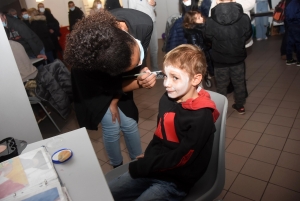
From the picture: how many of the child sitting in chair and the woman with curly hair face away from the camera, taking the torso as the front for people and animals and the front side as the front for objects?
0

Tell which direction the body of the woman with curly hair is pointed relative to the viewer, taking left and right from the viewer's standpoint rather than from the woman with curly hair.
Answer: facing the viewer and to the right of the viewer

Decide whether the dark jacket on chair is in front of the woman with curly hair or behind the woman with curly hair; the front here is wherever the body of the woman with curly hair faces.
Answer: behind

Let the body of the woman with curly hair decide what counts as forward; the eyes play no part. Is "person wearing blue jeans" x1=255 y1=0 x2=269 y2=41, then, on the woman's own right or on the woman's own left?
on the woman's own left

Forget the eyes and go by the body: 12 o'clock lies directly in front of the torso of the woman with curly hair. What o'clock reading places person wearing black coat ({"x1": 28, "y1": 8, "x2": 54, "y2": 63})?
The person wearing black coat is roughly at 7 o'clock from the woman with curly hair.

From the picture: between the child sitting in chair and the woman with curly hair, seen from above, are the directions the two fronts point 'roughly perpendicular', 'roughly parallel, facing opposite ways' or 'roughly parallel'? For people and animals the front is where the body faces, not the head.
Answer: roughly perpendicular

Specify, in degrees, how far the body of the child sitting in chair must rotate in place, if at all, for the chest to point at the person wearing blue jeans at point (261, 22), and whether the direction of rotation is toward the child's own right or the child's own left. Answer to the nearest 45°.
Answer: approximately 180°

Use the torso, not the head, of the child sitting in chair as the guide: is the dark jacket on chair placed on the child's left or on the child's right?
on the child's right

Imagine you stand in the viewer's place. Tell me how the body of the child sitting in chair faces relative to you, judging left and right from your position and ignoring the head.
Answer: facing the viewer and to the left of the viewer
